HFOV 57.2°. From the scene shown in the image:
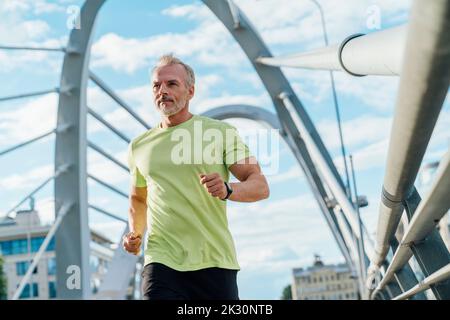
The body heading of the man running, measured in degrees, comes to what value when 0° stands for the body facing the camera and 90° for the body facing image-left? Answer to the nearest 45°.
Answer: approximately 45°
